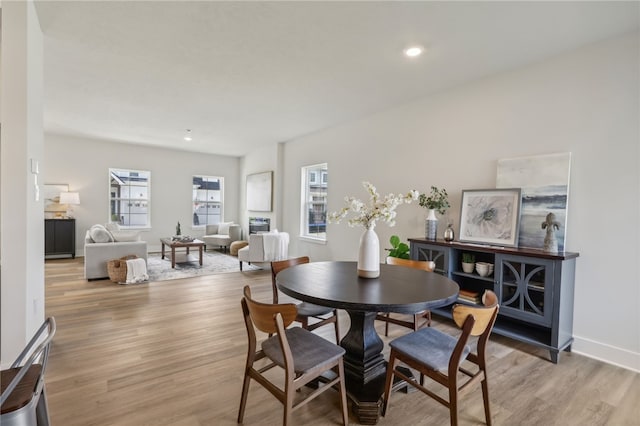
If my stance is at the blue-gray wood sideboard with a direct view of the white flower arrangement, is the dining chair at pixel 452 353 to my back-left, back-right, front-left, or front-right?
front-left

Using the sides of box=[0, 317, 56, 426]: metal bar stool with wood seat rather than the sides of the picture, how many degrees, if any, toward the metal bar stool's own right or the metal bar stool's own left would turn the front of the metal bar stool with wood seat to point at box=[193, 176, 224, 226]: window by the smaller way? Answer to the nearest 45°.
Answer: approximately 135° to the metal bar stool's own right

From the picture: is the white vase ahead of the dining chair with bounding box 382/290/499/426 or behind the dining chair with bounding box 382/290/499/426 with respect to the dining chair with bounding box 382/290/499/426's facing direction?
ahead

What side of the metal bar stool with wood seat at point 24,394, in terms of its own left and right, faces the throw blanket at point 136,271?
right

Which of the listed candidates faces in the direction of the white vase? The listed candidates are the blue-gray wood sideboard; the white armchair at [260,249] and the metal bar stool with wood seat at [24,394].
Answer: the blue-gray wood sideboard

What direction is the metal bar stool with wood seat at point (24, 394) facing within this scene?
to the viewer's left

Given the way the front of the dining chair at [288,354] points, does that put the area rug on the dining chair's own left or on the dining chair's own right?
on the dining chair's own left

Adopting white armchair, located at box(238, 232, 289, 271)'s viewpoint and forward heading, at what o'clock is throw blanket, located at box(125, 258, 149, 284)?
The throw blanket is roughly at 10 o'clock from the white armchair.

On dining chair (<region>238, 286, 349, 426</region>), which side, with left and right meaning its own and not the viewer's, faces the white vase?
front

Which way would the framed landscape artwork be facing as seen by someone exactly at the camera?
facing the viewer and to the left of the viewer

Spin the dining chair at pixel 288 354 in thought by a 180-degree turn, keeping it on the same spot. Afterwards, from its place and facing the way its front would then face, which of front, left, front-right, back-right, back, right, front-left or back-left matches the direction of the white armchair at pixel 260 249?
back-right

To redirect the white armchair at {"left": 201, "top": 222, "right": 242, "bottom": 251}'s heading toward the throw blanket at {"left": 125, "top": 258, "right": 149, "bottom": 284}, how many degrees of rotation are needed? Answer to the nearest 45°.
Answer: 0° — it already faces it

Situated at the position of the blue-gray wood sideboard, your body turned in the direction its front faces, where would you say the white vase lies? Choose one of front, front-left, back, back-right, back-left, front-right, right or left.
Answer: front

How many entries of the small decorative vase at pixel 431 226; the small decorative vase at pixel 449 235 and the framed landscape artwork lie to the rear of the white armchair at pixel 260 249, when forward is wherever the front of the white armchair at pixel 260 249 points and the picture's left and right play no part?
3

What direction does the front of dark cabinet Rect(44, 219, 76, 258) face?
toward the camera

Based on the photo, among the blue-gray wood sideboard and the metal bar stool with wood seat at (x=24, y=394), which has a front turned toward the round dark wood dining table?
the blue-gray wood sideboard
